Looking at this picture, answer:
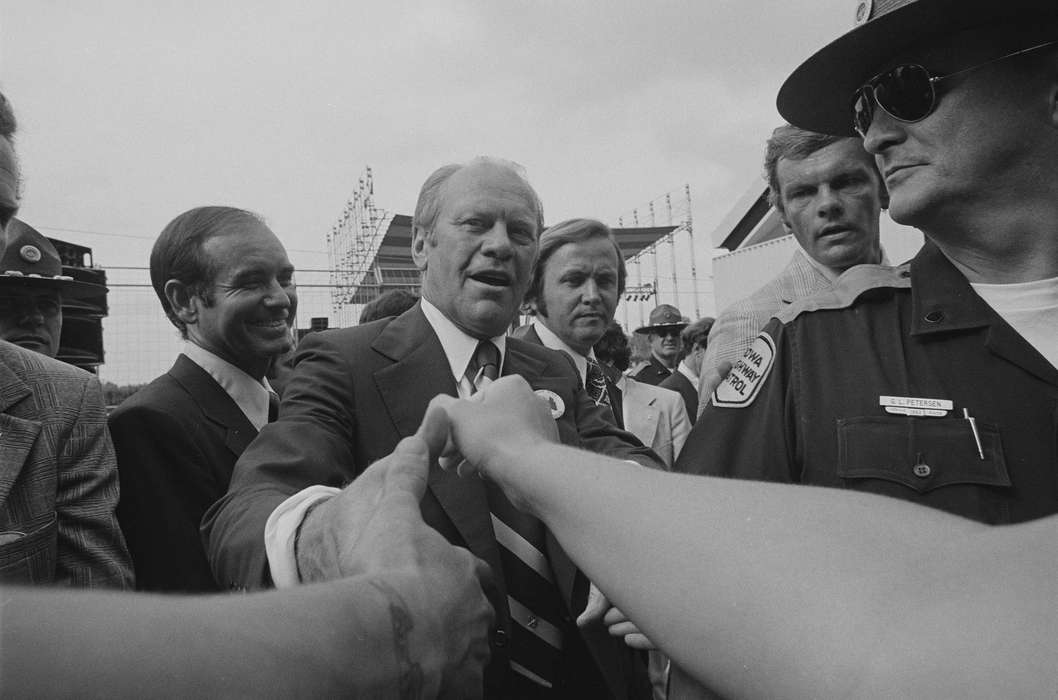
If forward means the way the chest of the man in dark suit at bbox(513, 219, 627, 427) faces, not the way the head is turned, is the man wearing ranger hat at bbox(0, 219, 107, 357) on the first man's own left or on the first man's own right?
on the first man's own right

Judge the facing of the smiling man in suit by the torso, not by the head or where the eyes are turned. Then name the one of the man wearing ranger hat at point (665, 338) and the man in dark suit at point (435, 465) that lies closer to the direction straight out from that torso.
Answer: the man in dark suit

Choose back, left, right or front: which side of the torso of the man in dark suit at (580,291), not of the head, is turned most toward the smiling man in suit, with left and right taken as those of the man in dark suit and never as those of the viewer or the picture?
right

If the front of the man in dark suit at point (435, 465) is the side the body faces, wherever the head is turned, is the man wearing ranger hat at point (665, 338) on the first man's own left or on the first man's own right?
on the first man's own left
